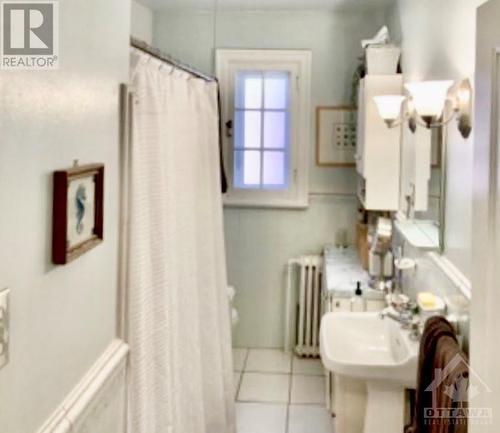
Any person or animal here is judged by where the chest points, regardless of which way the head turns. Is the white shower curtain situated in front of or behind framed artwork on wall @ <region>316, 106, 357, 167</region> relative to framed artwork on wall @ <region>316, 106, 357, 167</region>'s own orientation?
in front

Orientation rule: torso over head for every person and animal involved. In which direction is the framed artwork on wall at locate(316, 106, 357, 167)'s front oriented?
toward the camera

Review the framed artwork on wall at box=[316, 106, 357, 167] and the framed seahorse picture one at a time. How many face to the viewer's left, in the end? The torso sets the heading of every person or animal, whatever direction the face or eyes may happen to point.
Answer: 0

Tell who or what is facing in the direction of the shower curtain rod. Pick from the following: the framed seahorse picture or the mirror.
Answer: the mirror

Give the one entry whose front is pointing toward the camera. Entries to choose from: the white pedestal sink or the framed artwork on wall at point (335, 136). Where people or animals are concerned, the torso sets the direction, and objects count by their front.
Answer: the framed artwork on wall

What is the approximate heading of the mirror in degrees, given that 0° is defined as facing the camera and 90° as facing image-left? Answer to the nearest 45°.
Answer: approximately 45°

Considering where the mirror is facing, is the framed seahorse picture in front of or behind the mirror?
in front

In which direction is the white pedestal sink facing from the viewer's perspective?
to the viewer's left

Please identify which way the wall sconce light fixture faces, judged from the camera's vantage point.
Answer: facing the viewer and to the left of the viewer

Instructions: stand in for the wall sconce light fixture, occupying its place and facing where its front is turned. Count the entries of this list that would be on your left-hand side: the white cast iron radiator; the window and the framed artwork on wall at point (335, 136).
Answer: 0

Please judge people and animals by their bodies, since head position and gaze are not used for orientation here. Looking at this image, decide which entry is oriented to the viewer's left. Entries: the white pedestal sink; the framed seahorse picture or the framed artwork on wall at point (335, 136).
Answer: the white pedestal sink

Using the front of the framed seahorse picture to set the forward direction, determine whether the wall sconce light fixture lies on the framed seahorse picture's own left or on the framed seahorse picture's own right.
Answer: on the framed seahorse picture's own left

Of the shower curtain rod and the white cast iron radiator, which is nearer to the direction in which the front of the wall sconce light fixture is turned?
the shower curtain rod

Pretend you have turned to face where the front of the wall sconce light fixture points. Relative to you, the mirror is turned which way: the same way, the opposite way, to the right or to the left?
the same way

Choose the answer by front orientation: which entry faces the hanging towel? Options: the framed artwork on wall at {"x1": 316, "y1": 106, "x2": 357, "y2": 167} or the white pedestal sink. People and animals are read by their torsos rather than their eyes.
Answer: the framed artwork on wall

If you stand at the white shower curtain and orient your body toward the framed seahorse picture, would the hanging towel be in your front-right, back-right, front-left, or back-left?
front-left
